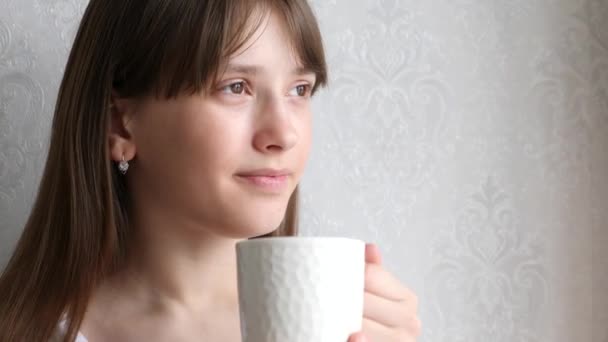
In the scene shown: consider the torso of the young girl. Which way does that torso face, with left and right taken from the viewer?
facing the viewer and to the right of the viewer

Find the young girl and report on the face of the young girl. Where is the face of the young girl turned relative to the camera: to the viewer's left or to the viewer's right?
to the viewer's right
